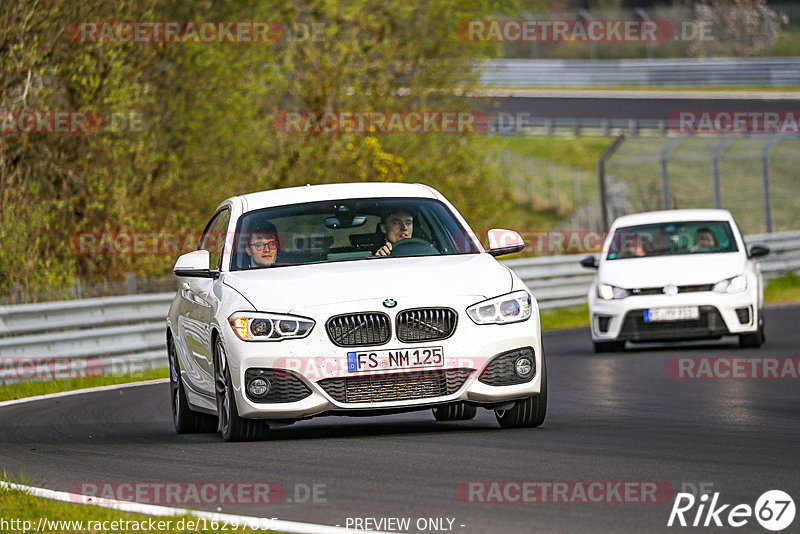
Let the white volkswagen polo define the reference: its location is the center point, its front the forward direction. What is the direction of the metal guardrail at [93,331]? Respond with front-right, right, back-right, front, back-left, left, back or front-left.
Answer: right

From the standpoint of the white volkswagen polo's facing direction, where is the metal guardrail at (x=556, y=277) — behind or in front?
behind

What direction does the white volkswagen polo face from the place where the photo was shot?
facing the viewer

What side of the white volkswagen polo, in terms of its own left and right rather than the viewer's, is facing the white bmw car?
front

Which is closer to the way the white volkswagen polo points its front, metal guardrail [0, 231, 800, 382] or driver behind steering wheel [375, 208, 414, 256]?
the driver behind steering wheel

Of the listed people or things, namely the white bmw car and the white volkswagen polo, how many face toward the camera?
2

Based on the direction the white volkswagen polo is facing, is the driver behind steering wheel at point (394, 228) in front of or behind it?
in front

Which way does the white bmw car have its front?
toward the camera

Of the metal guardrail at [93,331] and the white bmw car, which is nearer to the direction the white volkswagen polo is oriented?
the white bmw car
